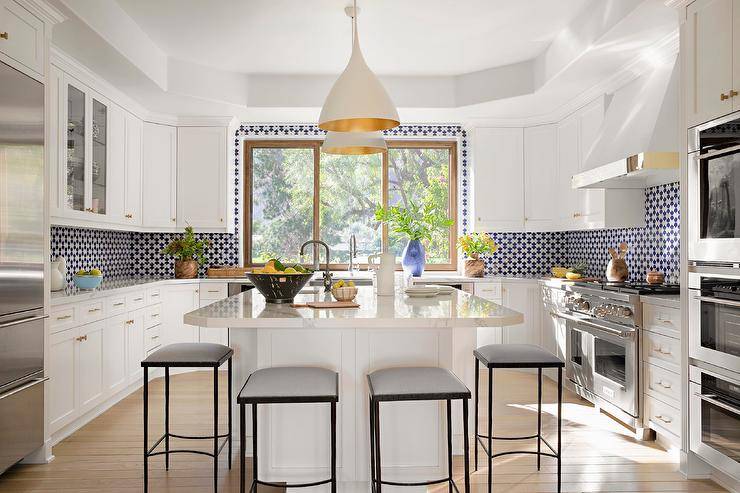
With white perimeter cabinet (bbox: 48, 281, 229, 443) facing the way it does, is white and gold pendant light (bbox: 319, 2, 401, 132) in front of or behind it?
in front

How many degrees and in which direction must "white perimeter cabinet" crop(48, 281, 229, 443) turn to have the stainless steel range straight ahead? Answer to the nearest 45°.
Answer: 0° — it already faces it

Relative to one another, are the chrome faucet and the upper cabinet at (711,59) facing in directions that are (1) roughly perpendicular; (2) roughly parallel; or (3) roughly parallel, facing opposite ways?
roughly perpendicular

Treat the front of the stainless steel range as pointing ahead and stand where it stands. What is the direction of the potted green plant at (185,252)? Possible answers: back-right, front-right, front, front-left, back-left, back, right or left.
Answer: front-right

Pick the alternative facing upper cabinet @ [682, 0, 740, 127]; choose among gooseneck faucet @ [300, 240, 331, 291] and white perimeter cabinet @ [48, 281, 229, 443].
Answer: the white perimeter cabinet

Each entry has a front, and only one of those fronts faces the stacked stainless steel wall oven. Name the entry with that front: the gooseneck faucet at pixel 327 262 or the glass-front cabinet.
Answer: the glass-front cabinet

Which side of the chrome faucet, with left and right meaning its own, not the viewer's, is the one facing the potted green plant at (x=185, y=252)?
right

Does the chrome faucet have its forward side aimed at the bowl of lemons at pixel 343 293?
yes

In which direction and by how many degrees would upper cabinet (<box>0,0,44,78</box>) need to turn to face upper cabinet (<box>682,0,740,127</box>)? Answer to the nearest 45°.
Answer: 0° — it already faces it
